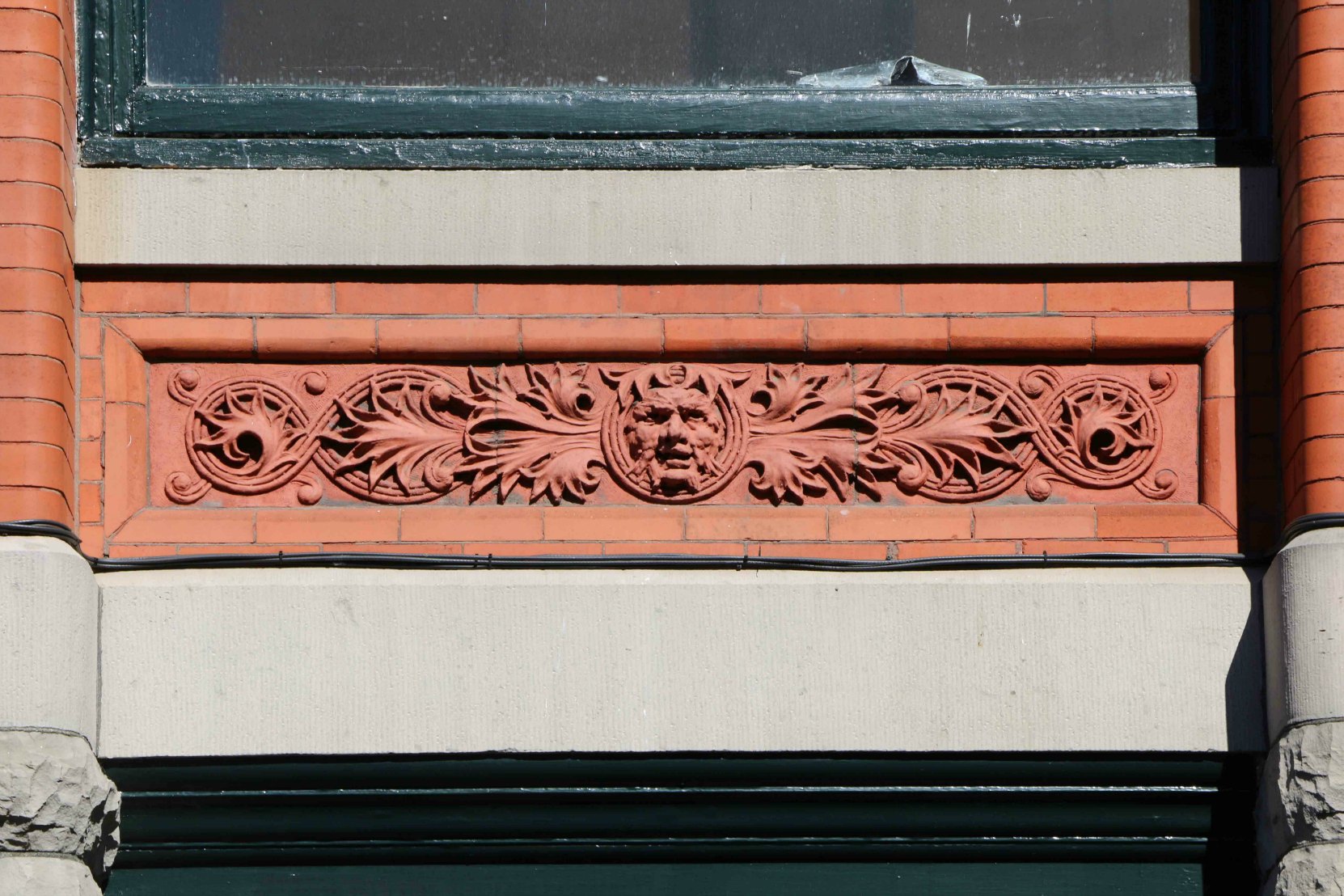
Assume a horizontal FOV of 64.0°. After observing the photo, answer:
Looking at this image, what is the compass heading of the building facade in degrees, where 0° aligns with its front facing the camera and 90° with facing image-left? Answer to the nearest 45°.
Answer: approximately 0°
